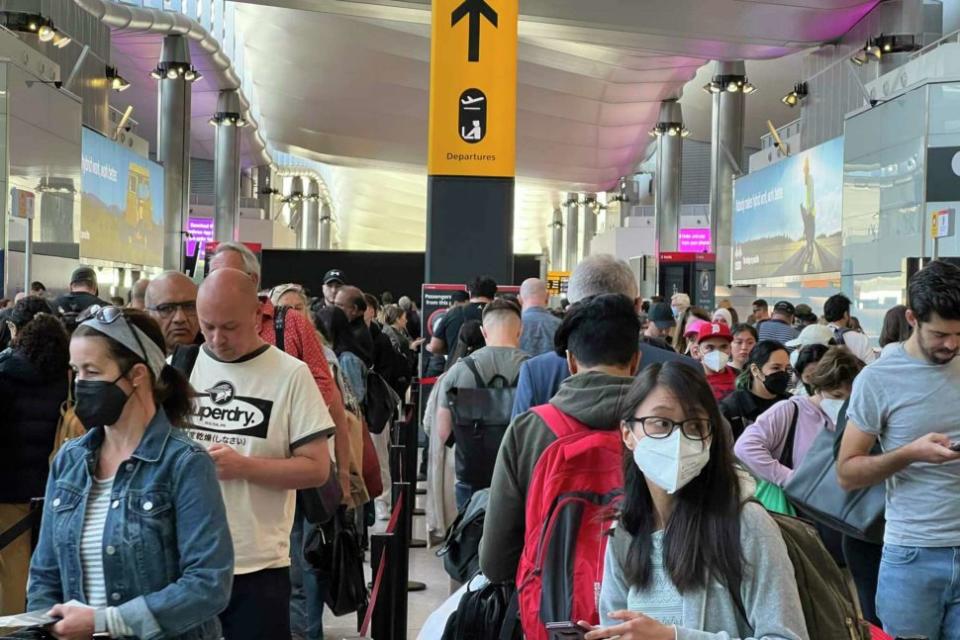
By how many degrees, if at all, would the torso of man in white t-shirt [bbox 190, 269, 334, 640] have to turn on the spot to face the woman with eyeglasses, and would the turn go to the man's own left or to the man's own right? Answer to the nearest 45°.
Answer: approximately 90° to the man's own left

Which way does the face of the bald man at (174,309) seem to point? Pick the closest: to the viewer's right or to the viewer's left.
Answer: to the viewer's right

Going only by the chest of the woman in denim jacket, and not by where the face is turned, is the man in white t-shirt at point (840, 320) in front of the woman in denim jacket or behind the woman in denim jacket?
behind

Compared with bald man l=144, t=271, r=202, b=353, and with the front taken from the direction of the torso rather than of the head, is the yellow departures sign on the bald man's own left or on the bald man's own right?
on the bald man's own left

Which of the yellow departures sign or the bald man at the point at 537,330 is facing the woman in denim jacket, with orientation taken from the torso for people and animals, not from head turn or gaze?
the yellow departures sign

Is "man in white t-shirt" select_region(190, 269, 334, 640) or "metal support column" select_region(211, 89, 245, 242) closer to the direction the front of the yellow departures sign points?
the man in white t-shirt

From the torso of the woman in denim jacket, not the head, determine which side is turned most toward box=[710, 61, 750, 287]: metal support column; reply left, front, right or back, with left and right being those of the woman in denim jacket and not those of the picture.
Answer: back
